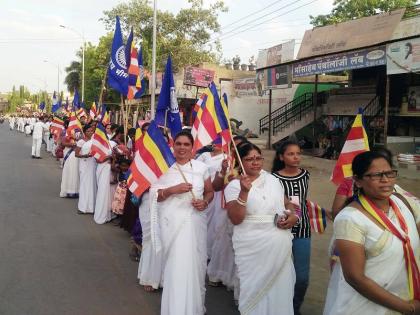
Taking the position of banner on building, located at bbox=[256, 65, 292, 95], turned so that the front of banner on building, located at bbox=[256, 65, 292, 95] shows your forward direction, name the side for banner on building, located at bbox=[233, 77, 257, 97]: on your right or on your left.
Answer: on your right

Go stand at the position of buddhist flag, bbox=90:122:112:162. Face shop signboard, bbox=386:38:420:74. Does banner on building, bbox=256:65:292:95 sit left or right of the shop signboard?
left

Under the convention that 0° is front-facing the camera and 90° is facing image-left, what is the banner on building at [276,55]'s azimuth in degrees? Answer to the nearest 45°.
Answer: approximately 45°

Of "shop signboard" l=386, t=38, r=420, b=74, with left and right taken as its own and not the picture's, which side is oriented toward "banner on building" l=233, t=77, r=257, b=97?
right

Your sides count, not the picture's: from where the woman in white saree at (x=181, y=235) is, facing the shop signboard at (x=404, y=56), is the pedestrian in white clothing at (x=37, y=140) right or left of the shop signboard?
left

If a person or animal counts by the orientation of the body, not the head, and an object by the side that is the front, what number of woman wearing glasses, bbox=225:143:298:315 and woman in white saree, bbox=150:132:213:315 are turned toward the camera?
2

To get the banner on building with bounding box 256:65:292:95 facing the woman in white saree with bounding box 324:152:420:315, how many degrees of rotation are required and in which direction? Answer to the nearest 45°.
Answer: approximately 45° to its left

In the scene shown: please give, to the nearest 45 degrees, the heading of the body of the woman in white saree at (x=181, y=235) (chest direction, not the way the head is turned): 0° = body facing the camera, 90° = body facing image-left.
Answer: approximately 0°

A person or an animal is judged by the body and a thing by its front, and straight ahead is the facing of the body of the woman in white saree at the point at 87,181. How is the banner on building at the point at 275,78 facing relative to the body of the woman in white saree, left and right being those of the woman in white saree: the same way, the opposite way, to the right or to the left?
to the right

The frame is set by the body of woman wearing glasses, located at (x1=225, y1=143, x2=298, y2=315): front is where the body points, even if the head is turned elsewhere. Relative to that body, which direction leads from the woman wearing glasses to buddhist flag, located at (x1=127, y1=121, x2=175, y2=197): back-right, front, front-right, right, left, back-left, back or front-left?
back-right

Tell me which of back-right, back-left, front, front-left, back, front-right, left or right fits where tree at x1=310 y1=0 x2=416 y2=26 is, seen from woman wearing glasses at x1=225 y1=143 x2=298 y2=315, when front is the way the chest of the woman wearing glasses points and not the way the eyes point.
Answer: back
